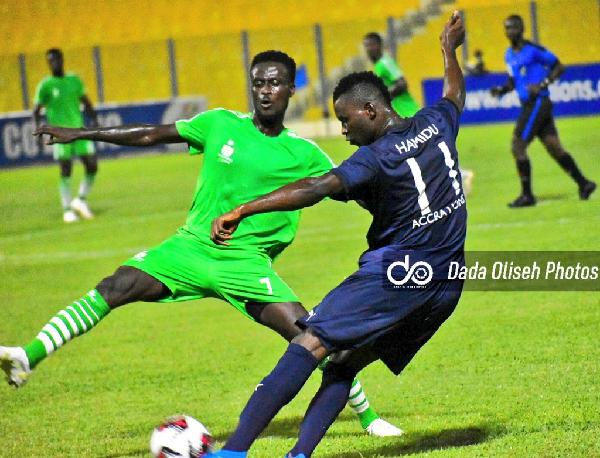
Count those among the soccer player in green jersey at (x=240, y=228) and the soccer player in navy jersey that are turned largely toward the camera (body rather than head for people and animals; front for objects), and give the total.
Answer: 1

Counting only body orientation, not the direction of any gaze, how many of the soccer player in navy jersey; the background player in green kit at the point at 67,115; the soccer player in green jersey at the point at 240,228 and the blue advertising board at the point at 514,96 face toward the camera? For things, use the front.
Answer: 3

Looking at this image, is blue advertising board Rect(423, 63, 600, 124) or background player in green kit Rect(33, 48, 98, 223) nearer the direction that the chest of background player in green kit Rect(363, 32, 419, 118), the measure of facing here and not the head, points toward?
the background player in green kit

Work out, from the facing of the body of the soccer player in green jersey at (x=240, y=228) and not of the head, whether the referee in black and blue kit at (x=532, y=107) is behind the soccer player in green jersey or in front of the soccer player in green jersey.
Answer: behind

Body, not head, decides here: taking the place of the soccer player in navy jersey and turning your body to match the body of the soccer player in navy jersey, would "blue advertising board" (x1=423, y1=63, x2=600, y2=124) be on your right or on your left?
on your right

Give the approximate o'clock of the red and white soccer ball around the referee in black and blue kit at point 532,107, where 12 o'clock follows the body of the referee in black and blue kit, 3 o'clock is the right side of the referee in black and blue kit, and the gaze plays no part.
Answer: The red and white soccer ball is roughly at 11 o'clock from the referee in black and blue kit.

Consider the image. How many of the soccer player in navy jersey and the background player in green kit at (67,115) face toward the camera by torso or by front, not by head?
1

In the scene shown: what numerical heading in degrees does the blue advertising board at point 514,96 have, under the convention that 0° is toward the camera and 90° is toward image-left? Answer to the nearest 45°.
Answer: approximately 0°

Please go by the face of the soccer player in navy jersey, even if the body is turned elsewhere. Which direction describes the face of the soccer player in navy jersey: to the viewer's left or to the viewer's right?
to the viewer's left

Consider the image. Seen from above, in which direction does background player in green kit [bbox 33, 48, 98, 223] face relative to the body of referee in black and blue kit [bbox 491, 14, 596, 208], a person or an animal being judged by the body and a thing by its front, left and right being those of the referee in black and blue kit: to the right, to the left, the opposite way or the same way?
to the left

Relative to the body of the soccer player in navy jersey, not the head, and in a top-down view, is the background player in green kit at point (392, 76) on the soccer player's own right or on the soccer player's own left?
on the soccer player's own right

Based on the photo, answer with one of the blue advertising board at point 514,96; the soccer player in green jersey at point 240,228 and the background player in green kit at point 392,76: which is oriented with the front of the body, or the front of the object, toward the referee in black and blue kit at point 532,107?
the blue advertising board
